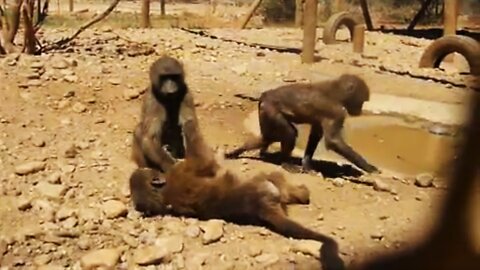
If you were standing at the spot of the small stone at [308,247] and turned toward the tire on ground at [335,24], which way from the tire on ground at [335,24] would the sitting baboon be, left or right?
left

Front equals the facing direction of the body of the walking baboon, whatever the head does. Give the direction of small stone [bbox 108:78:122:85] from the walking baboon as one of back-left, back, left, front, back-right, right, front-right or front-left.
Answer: back-left

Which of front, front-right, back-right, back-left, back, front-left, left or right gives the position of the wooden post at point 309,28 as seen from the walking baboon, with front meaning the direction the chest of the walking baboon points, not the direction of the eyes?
left

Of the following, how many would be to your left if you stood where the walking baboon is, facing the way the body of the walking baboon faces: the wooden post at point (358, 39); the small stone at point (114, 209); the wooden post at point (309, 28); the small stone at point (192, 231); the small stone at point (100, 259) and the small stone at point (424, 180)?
2

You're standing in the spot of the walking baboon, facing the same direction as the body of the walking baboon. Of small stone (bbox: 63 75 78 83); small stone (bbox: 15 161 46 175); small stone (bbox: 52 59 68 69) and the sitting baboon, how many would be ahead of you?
0

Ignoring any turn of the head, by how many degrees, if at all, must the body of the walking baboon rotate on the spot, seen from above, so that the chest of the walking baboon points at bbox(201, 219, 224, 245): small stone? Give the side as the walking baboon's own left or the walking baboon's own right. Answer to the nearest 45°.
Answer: approximately 90° to the walking baboon's own right

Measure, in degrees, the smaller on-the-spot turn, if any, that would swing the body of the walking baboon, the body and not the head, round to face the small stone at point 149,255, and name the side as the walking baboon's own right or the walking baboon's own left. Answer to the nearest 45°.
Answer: approximately 90° to the walking baboon's own right

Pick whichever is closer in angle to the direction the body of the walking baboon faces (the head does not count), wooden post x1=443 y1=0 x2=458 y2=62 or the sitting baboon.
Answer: the wooden post

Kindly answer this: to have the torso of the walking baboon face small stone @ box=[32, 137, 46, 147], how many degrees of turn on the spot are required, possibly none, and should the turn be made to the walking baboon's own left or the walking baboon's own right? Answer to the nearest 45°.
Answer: approximately 180°

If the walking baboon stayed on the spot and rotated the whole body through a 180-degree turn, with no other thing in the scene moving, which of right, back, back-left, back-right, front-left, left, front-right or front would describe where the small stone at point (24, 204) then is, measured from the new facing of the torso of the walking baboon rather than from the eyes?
front-left

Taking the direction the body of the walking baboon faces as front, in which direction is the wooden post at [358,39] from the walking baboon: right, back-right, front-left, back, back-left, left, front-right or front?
left

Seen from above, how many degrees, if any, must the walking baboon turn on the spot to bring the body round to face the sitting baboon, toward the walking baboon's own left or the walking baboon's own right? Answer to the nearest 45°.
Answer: approximately 135° to the walking baboon's own right

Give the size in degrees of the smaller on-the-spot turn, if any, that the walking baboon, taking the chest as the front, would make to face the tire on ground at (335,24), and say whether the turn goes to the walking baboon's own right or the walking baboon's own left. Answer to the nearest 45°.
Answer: approximately 90° to the walking baboon's own left

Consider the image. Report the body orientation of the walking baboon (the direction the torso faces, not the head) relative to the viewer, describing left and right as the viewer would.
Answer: facing to the right of the viewer
